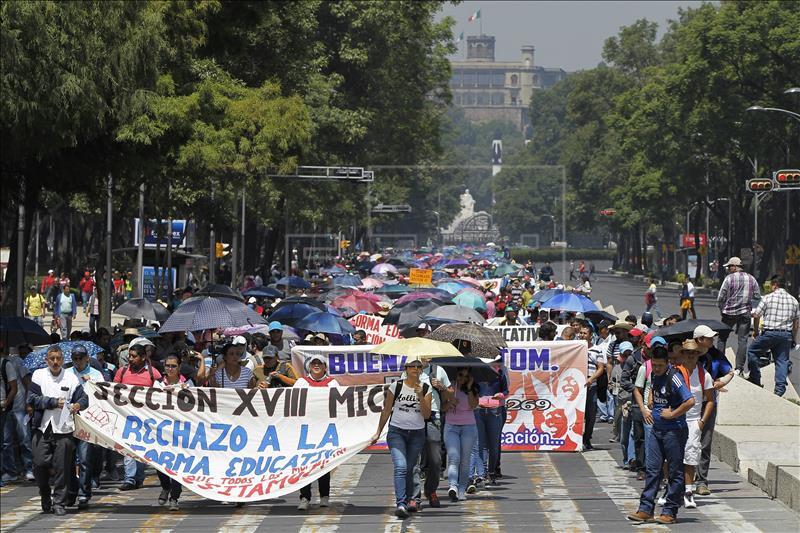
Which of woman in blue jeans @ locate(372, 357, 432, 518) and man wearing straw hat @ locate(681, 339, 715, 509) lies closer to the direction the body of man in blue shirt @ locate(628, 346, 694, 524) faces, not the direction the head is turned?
the woman in blue jeans

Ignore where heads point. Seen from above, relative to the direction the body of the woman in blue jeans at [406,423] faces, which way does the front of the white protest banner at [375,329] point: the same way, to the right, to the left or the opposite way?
the same way

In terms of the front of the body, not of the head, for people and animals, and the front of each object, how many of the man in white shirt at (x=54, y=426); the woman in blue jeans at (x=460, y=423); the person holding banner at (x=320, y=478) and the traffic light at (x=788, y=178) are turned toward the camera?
4

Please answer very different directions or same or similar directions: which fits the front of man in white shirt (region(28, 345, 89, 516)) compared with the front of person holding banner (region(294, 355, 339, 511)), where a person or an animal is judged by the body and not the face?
same or similar directions

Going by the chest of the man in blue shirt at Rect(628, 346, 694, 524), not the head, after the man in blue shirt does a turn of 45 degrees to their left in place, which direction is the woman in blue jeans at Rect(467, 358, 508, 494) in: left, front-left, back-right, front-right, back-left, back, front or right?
back-right

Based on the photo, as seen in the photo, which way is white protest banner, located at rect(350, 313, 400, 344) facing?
toward the camera

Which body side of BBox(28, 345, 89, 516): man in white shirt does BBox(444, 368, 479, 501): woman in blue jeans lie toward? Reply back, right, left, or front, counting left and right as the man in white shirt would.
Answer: left

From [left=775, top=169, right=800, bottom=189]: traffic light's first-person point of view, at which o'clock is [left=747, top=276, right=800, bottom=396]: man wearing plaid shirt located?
The man wearing plaid shirt is roughly at 12 o'clock from the traffic light.

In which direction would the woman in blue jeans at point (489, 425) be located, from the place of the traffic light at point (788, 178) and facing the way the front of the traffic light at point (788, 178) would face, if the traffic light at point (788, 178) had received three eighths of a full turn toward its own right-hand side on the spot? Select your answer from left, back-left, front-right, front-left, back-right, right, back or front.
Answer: back-left

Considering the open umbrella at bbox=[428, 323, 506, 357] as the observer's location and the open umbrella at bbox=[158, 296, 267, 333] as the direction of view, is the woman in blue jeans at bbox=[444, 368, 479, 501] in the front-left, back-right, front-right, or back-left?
back-left

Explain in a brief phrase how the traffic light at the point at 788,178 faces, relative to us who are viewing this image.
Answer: facing the viewer

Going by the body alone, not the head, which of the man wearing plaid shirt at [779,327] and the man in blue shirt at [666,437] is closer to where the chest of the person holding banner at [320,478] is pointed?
the man in blue shirt

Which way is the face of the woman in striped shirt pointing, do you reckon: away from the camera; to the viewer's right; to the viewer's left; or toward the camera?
toward the camera

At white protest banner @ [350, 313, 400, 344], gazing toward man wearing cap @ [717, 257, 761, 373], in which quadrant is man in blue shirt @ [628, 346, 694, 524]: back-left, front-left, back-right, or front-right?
front-right

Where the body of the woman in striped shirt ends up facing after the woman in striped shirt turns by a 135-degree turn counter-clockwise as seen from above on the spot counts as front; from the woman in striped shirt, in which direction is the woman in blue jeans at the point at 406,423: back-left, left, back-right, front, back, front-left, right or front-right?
right

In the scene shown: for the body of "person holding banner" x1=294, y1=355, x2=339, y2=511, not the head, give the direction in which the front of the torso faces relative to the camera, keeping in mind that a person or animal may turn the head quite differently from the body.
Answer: toward the camera

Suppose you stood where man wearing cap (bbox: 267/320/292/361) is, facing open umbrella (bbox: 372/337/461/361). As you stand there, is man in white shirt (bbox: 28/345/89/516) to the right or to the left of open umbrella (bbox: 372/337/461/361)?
right
